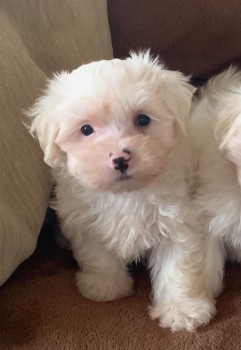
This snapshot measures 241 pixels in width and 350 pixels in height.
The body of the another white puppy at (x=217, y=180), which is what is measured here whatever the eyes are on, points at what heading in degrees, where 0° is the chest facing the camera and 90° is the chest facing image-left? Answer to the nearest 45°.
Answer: approximately 315°

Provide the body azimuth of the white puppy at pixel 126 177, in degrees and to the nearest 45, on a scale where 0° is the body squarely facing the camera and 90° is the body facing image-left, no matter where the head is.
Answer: approximately 0°
